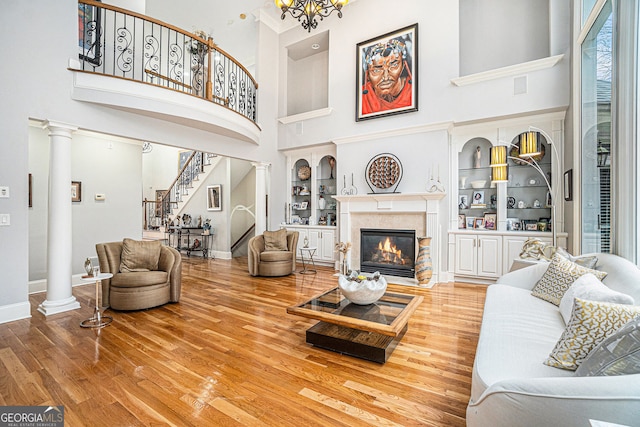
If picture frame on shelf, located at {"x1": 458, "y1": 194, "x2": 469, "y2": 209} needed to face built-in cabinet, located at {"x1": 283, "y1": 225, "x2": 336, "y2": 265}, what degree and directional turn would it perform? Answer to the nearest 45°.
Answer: approximately 90° to its right

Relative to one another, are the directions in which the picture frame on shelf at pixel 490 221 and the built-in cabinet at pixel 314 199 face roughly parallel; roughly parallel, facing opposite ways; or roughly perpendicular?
roughly parallel

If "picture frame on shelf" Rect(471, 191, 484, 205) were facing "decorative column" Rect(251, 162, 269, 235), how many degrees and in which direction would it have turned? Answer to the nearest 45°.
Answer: approximately 90° to its right

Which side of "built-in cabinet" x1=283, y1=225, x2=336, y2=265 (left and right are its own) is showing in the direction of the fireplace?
left

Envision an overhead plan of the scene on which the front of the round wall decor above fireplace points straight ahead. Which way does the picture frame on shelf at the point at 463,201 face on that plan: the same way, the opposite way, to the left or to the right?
the same way

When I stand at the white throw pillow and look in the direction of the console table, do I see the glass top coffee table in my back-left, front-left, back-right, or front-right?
front-left

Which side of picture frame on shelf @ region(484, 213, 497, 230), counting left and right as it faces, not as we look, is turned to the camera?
front

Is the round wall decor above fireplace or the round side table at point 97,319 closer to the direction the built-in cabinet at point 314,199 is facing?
the round side table

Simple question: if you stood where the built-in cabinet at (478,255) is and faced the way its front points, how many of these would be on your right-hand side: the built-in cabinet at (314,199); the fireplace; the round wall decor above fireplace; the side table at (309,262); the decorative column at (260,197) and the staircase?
6

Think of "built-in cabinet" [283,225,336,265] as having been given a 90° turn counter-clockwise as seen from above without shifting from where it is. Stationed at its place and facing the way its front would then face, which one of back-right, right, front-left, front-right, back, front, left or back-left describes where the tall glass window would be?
front

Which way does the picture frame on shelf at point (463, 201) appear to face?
toward the camera

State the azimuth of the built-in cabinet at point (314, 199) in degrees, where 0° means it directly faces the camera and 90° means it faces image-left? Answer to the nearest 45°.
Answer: approximately 45°

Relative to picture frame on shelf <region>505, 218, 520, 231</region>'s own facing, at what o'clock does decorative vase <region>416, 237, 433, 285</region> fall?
The decorative vase is roughly at 2 o'clock from the picture frame on shelf.

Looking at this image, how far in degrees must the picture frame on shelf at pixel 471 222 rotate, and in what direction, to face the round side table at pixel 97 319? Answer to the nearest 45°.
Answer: approximately 45° to its right

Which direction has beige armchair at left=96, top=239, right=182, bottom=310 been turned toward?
toward the camera

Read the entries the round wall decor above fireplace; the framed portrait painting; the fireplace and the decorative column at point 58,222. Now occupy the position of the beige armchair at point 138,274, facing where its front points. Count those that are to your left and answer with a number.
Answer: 3

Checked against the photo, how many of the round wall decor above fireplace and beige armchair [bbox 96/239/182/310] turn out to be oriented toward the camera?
2
